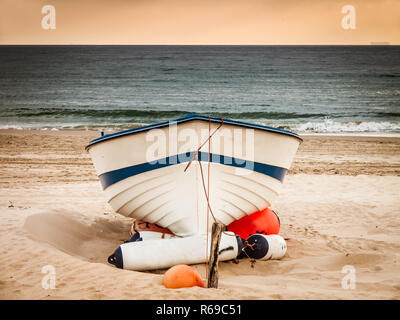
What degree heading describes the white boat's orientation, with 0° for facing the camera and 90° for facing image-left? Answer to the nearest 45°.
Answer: approximately 0°

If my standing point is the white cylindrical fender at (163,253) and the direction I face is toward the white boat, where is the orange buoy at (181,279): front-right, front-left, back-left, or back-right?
back-right

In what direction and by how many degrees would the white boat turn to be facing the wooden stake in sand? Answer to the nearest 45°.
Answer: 0° — it already faces it

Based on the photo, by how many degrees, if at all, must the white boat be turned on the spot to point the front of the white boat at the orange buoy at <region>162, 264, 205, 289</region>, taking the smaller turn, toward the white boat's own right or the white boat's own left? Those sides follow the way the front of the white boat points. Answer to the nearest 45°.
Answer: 0° — it already faces it

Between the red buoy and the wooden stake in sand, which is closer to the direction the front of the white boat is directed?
the wooden stake in sand
